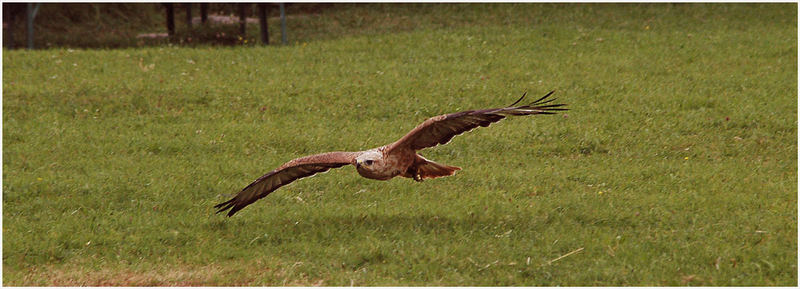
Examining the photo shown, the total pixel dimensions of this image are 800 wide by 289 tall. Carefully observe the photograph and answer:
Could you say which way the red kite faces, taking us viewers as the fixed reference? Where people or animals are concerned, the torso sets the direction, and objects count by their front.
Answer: facing the viewer and to the left of the viewer
